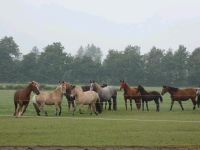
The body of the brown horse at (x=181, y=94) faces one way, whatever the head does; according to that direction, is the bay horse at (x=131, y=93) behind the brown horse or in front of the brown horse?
in front

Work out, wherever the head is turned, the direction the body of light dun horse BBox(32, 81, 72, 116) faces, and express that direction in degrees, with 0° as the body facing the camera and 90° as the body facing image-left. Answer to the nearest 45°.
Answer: approximately 270°

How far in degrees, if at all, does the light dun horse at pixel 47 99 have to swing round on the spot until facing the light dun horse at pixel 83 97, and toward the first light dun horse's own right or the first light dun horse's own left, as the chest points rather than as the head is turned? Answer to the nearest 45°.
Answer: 0° — it already faces it

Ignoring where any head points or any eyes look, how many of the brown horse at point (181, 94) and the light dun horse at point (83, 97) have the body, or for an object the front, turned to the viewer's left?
2

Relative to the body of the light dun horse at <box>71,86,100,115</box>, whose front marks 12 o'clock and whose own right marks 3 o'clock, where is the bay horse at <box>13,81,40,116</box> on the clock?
The bay horse is roughly at 11 o'clock from the light dun horse.

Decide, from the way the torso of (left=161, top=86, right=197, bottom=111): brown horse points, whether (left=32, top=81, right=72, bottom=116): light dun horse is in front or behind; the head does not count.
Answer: in front

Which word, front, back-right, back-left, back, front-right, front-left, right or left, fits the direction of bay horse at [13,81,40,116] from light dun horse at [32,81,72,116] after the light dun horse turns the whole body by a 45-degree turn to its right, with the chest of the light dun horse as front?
right

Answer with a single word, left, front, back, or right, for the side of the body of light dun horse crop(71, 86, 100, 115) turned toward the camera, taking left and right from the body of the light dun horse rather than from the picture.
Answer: left

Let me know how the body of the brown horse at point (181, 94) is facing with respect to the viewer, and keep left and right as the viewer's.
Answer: facing to the left of the viewer
